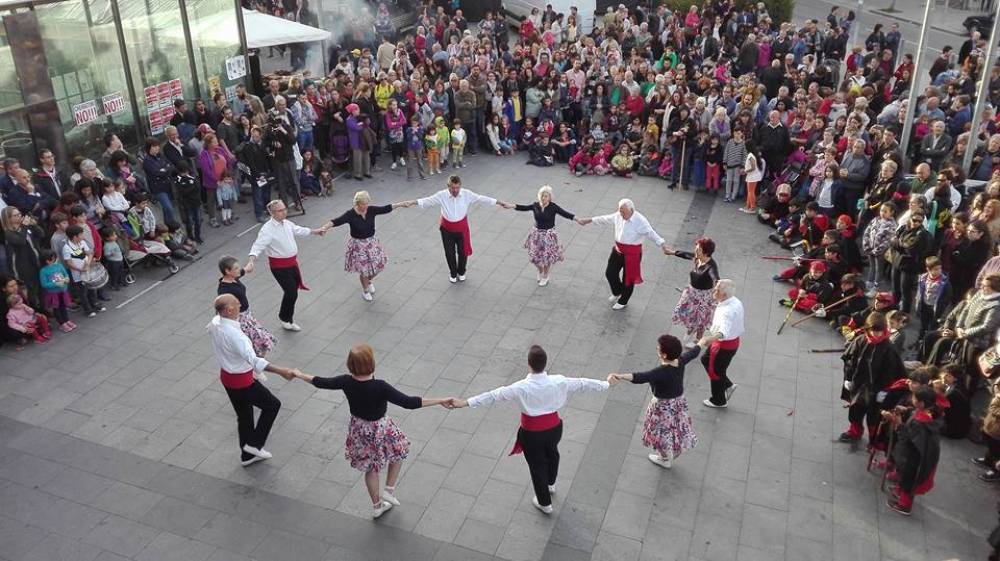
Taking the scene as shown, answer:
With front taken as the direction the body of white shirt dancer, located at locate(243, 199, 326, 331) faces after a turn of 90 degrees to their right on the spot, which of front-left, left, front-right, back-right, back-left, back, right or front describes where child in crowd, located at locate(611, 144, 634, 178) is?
back

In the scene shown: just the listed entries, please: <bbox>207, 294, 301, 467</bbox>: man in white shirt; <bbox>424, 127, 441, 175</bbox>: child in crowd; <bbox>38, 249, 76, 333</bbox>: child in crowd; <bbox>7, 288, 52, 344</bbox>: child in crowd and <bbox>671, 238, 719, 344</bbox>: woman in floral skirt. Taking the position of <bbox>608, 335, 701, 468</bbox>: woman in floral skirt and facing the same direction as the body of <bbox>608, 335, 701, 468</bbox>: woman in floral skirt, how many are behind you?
0

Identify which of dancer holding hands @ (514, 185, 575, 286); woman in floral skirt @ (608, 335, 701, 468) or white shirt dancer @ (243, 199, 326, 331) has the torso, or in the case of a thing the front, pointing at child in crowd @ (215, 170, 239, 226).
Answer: the woman in floral skirt

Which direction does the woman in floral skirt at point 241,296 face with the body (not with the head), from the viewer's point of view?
to the viewer's right

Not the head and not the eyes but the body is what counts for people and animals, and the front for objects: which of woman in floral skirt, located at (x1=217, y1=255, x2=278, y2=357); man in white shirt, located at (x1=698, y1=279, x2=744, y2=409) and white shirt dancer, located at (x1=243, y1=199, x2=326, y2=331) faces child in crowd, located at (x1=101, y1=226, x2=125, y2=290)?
the man in white shirt

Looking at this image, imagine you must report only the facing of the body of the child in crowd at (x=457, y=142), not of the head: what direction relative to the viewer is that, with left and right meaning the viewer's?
facing the viewer

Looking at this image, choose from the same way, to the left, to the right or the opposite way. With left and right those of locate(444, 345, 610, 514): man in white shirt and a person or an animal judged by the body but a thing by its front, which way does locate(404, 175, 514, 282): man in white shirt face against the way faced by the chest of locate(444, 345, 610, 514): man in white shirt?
the opposite way

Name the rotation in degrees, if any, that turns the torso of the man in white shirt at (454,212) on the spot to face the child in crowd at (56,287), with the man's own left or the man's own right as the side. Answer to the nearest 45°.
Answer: approximately 90° to the man's own right

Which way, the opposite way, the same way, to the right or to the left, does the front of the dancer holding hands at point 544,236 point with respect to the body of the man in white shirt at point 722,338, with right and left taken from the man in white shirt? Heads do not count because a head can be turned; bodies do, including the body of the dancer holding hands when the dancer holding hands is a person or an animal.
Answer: to the left

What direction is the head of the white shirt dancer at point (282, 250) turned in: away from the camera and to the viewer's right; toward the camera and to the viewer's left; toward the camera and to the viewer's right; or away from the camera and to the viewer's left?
toward the camera and to the viewer's right

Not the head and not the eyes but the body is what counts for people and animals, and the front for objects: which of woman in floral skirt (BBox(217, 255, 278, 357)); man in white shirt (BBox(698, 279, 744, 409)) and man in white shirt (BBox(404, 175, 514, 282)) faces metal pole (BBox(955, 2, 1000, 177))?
the woman in floral skirt

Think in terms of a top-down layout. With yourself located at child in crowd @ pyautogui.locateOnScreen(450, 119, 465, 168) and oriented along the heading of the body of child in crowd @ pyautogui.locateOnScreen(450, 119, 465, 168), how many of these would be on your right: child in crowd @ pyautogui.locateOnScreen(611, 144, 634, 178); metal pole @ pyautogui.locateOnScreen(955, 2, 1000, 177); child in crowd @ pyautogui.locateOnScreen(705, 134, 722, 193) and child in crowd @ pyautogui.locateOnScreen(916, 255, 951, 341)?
0

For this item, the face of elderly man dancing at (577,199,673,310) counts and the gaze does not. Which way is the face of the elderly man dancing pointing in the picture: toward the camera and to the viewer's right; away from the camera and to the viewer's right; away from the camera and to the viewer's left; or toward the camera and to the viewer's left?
toward the camera and to the viewer's left

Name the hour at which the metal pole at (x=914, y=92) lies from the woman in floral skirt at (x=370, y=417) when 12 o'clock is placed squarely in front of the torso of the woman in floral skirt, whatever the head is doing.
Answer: The metal pole is roughly at 2 o'clock from the woman in floral skirt.

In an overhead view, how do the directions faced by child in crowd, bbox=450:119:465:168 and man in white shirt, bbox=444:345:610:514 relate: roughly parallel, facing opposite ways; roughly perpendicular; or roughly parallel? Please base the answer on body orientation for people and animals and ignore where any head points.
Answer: roughly parallel, facing opposite ways

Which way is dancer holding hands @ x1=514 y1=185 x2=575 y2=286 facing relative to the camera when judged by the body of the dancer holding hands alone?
toward the camera

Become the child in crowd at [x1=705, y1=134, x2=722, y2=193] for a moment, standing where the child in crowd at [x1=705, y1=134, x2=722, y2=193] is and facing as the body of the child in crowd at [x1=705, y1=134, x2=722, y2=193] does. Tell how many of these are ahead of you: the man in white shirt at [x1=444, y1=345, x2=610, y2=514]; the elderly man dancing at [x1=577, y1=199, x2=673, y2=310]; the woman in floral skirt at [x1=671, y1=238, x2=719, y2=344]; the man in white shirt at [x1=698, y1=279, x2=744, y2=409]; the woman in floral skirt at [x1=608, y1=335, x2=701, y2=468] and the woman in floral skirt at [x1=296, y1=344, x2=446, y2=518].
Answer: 6

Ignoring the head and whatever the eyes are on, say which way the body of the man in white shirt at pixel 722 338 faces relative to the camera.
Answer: to the viewer's left

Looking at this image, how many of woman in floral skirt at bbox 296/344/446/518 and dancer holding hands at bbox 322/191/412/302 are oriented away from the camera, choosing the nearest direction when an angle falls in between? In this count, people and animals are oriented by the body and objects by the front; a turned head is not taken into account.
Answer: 1

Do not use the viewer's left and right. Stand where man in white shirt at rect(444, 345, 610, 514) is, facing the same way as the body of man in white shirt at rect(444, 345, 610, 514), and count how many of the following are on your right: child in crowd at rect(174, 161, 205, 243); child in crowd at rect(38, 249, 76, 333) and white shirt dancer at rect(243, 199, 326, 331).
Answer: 0

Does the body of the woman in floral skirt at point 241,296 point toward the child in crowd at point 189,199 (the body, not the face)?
no

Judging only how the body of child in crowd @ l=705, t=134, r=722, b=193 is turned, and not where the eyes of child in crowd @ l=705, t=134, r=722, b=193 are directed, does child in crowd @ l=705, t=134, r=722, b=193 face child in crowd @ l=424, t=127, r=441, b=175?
no

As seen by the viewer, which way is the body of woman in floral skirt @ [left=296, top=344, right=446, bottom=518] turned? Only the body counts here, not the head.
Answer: away from the camera

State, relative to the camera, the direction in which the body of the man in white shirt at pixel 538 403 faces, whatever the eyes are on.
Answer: away from the camera
